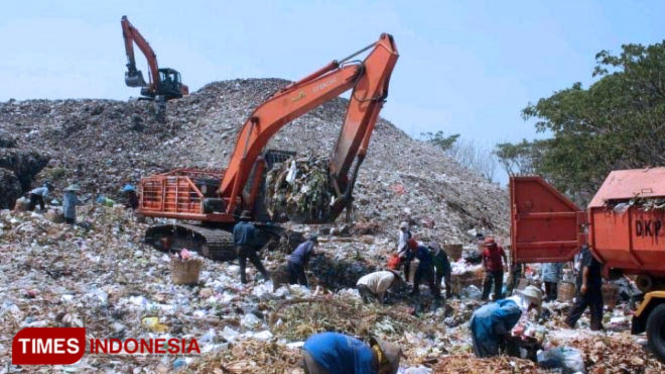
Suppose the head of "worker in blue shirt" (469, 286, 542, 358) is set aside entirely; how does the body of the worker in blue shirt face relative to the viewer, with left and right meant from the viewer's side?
facing to the right of the viewer

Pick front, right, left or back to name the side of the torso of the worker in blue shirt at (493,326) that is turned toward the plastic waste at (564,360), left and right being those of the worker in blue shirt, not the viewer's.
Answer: front

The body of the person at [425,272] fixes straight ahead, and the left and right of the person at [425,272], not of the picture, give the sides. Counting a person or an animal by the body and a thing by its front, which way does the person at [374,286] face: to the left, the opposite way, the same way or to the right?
the opposite way

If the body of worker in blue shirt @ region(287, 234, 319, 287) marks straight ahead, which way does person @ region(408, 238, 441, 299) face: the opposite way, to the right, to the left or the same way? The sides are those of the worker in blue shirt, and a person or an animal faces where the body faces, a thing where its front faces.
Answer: the opposite way
